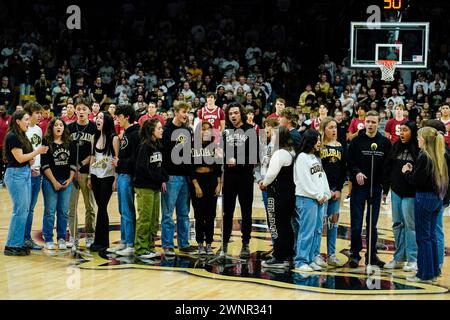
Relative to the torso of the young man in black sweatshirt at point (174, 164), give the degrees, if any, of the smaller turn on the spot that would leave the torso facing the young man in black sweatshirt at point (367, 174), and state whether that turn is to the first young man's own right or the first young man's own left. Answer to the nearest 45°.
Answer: approximately 45° to the first young man's own left

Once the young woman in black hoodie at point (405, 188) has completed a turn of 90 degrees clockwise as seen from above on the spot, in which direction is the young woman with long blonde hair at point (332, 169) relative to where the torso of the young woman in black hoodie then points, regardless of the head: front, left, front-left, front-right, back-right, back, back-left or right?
front-left

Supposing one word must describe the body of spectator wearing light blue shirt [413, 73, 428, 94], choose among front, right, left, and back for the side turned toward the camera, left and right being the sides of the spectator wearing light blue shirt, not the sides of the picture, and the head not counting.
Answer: front

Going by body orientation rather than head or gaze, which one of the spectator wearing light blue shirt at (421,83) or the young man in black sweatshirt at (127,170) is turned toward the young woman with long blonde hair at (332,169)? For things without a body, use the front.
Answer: the spectator wearing light blue shirt

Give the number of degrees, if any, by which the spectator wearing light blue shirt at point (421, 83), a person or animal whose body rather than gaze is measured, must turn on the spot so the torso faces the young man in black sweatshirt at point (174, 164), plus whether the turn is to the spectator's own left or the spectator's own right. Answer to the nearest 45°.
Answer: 0° — they already face them

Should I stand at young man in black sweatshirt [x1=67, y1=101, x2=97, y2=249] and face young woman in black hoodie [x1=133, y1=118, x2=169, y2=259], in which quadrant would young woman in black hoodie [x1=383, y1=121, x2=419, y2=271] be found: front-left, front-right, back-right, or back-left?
front-left

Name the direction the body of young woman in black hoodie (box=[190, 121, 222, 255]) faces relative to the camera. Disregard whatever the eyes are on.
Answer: toward the camera

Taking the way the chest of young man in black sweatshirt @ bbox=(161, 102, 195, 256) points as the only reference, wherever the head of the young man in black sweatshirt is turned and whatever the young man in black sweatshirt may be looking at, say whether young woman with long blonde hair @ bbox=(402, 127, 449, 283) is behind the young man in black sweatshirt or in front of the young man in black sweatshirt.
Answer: in front

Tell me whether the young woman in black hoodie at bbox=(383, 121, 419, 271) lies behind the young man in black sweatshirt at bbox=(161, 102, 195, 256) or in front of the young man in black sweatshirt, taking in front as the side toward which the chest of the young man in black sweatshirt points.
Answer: in front

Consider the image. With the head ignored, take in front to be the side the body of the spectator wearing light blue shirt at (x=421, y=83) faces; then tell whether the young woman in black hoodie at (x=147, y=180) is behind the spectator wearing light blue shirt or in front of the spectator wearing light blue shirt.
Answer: in front

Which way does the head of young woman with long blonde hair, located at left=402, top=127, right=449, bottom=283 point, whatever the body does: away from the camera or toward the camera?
away from the camera

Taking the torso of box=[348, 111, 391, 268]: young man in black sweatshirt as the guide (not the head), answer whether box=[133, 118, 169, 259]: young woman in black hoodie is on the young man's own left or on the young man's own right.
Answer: on the young man's own right
